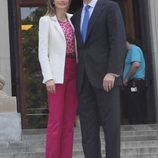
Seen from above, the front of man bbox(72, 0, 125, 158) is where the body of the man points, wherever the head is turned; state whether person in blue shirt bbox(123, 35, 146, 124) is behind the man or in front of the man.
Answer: behind

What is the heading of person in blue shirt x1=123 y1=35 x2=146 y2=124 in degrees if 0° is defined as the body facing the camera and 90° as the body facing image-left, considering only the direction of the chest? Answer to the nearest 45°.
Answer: approximately 90°

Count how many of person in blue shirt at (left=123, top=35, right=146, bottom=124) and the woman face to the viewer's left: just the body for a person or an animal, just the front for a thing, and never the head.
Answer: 1
